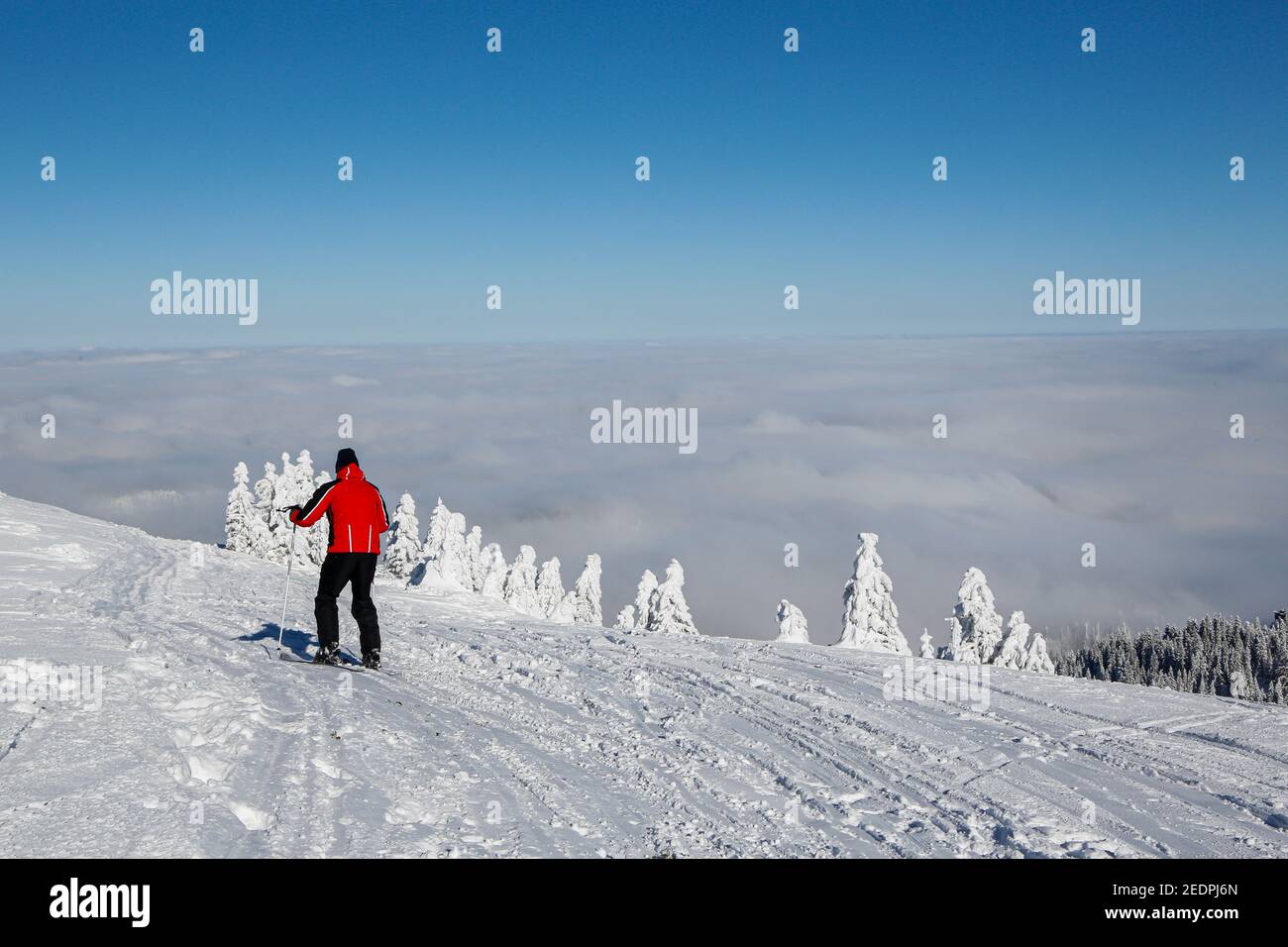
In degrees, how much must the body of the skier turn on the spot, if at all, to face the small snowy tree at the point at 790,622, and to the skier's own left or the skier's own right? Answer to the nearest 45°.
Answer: approximately 90° to the skier's own right

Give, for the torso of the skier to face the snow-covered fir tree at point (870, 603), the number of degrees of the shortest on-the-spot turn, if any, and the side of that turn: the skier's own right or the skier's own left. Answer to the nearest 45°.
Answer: approximately 90° to the skier's own right

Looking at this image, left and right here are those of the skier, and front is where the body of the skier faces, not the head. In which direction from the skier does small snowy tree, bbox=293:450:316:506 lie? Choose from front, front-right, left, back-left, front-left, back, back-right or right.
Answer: front-right

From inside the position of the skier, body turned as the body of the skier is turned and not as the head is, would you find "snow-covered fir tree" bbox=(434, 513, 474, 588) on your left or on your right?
on your right

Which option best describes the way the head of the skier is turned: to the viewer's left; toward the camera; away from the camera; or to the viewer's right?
away from the camera

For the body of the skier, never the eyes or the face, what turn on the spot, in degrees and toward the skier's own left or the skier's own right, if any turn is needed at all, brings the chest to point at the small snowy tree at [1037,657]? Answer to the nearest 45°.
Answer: approximately 90° to the skier's own right

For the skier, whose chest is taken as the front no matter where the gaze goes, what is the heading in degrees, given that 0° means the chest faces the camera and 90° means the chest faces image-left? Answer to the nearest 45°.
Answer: approximately 135°

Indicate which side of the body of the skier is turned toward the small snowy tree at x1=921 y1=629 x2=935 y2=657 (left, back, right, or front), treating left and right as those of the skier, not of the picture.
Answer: right
